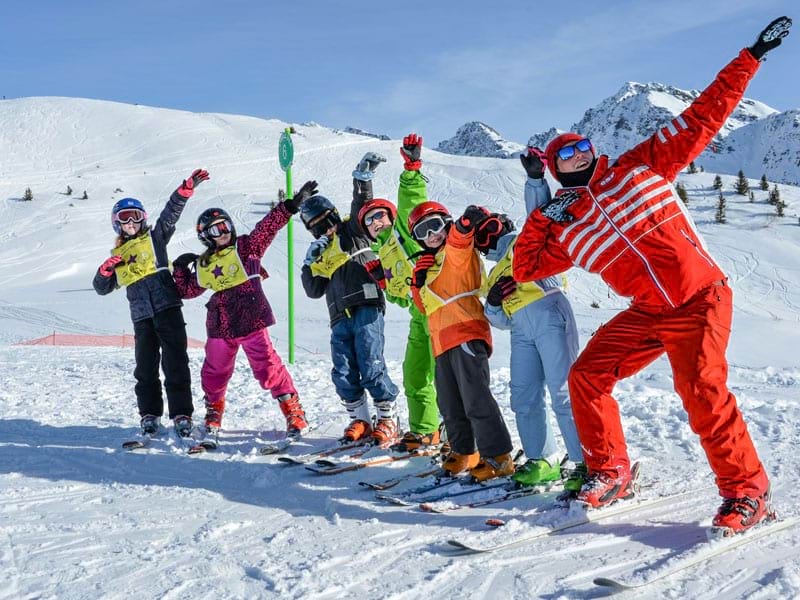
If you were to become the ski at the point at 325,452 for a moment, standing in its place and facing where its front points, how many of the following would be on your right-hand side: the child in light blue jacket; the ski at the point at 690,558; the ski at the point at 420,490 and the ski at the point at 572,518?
0

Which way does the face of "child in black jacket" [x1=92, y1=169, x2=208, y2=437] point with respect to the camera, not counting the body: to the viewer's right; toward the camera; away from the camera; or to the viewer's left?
toward the camera

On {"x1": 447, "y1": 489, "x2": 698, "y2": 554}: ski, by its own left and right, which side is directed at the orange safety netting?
right

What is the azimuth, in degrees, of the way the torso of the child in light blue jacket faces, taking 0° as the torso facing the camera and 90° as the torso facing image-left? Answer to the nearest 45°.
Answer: approximately 45°

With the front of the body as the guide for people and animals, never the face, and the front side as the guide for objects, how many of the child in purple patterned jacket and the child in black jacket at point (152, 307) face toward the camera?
2

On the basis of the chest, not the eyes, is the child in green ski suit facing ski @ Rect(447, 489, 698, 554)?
no

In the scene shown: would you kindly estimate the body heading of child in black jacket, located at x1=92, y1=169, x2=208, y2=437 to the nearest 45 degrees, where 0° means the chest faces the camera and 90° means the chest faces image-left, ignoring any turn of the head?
approximately 0°

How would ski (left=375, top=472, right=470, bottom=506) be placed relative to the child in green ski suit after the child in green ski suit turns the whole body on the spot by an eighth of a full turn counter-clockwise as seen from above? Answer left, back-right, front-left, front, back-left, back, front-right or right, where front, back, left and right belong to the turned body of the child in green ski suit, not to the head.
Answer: front

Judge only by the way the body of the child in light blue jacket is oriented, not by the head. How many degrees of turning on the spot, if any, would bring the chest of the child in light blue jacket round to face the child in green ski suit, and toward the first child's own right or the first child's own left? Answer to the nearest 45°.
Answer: approximately 90° to the first child's own right

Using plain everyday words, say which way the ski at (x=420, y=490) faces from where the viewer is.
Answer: facing the viewer and to the left of the viewer

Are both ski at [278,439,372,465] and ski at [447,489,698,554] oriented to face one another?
no

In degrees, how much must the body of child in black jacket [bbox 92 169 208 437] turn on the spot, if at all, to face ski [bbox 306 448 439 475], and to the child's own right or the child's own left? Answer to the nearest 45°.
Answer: approximately 45° to the child's own left
